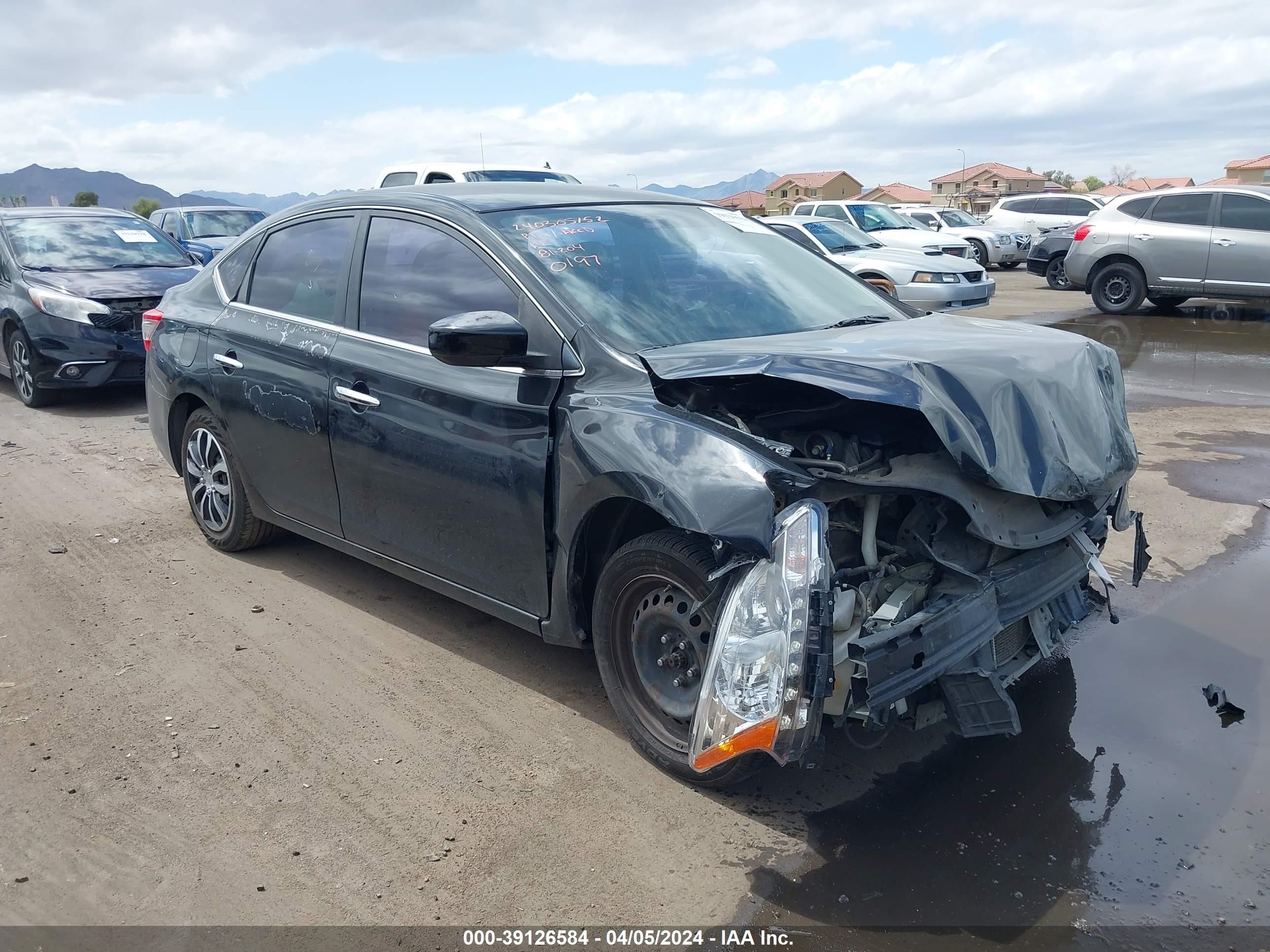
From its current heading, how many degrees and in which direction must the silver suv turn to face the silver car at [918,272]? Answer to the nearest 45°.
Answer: approximately 135° to its right

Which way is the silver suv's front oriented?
to the viewer's right

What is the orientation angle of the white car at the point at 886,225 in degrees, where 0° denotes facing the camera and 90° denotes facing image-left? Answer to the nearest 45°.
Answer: approximately 315°

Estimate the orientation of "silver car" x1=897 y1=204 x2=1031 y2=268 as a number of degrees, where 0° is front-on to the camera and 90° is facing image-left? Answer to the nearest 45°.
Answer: approximately 315°

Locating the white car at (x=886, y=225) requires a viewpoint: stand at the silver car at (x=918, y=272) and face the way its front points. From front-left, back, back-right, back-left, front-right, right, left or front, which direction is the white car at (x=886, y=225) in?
back-left

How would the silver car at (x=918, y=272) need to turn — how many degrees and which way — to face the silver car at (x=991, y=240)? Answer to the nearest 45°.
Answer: approximately 135° to its left
